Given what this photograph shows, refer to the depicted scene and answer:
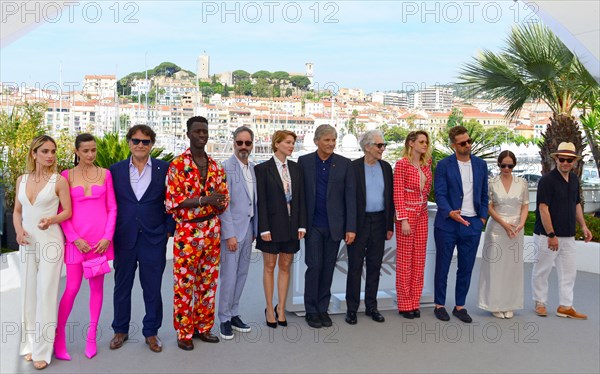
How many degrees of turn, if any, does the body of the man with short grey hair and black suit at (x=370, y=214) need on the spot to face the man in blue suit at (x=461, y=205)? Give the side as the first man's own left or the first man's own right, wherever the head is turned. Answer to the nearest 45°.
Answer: approximately 90° to the first man's own left

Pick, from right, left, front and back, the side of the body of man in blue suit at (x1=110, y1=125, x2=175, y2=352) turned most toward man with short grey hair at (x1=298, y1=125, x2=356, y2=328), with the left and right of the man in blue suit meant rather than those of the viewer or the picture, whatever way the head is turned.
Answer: left

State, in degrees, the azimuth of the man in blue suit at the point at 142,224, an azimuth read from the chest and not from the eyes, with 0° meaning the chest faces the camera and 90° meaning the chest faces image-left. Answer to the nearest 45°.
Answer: approximately 0°

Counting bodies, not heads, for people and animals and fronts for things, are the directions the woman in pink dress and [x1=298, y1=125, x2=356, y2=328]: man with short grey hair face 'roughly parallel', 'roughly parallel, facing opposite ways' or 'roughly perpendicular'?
roughly parallel

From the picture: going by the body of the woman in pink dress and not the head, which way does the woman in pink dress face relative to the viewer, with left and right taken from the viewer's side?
facing the viewer

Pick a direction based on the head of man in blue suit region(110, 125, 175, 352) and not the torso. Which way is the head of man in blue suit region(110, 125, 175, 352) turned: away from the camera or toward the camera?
toward the camera

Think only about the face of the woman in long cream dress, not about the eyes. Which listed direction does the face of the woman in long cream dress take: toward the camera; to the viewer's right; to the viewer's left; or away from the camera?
toward the camera

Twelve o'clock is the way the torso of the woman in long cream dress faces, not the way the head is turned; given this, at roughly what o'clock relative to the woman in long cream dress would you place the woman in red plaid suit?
The woman in red plaid suit is roughly at 2 o'clock from the woman in long cream dress.

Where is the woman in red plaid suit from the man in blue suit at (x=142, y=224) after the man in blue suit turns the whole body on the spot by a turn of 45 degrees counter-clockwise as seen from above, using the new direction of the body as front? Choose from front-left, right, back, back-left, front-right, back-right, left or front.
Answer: front-left

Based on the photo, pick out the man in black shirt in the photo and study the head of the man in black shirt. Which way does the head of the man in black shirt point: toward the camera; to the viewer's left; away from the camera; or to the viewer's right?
toward the camera

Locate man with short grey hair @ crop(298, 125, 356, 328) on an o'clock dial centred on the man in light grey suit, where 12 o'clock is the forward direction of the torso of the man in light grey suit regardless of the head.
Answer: The man with short grey hair is roughly at 10 o'clock from the man in light grey suit.

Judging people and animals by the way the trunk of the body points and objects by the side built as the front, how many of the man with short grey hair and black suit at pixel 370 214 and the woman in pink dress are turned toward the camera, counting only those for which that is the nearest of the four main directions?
2

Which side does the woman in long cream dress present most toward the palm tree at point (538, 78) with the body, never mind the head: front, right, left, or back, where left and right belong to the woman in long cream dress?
back

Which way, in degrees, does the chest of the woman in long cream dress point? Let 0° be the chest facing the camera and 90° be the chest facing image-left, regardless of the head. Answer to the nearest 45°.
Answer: approximately 0°

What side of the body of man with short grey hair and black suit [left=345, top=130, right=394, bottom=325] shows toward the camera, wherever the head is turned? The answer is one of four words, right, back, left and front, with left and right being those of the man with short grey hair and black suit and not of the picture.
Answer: front
